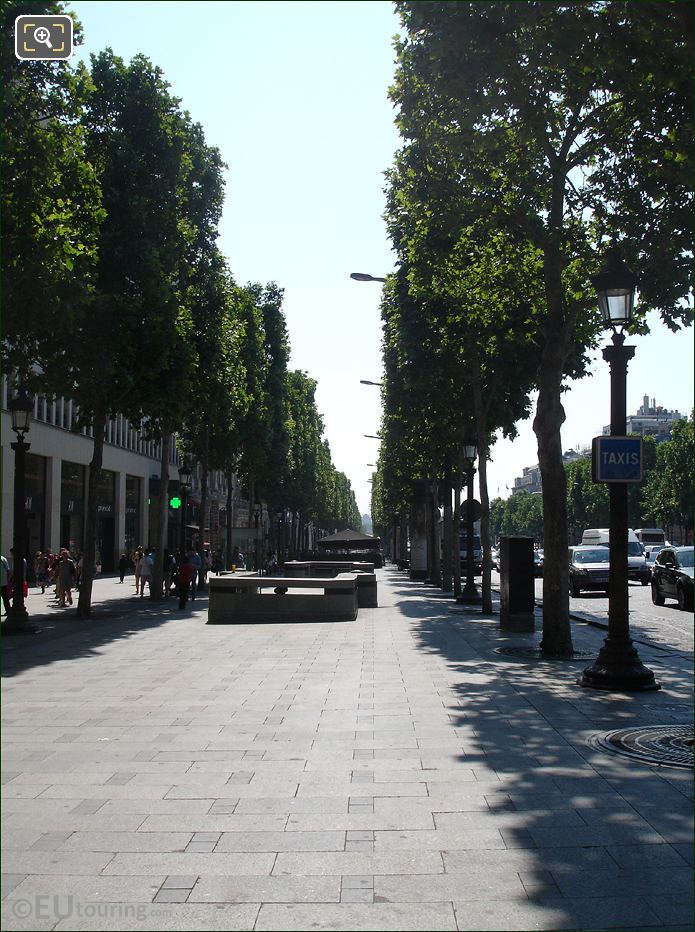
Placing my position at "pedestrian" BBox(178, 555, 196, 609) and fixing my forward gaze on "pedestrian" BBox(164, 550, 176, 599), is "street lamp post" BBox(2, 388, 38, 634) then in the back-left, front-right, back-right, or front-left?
back-left

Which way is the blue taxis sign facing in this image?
toward the camera

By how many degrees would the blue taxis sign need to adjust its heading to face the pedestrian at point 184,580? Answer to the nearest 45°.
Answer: approximately 135° to its right

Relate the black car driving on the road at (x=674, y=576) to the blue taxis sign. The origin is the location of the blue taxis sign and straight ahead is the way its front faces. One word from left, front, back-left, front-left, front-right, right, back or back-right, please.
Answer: back

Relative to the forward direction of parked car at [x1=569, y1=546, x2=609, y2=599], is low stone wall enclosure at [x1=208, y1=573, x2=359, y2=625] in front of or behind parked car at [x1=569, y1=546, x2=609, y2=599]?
in front

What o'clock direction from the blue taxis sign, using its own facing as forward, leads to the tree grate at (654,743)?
The tree grate is roughly at 12 o'clock from the blue taxis sign.

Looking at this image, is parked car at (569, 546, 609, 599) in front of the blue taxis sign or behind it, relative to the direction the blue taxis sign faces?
behind

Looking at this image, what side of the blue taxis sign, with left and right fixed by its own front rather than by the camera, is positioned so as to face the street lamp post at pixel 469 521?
back

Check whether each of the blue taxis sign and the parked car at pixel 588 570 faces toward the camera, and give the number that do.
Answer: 2

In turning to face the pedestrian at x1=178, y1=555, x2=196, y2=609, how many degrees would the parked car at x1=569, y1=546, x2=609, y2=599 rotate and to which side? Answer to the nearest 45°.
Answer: approximately 45° to its right
